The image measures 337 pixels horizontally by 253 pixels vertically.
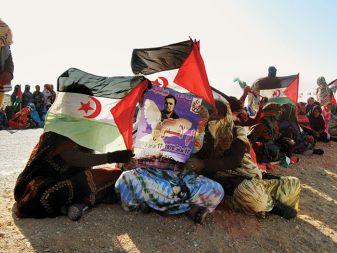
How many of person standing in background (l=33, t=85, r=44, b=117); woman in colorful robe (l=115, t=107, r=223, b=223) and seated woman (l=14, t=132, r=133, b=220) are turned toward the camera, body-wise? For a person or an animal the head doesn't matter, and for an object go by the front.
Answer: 2

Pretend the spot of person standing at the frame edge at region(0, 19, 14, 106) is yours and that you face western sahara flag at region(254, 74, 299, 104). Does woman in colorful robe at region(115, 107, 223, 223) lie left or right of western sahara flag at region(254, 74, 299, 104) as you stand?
right

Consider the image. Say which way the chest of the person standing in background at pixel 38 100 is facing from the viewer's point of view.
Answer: toward the camera

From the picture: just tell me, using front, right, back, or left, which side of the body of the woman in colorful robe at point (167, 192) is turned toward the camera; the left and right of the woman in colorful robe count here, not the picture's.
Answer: front
